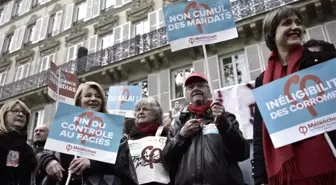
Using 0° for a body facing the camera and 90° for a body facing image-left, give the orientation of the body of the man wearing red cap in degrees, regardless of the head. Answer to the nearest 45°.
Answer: approximately 0°

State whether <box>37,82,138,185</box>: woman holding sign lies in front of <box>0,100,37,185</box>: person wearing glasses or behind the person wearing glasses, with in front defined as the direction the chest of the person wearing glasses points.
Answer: in front

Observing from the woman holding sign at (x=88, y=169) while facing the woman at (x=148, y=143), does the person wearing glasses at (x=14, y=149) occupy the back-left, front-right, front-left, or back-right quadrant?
back-left

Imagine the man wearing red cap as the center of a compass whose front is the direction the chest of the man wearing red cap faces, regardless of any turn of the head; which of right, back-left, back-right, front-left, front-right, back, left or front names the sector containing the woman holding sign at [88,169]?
right

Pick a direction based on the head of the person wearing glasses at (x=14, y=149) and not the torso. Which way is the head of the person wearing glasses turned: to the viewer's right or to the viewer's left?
to the viewer's right

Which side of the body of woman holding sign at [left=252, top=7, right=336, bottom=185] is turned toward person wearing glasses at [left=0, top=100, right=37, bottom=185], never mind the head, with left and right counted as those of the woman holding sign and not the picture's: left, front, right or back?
right

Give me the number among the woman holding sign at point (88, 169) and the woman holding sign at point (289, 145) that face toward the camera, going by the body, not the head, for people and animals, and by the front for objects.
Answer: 2

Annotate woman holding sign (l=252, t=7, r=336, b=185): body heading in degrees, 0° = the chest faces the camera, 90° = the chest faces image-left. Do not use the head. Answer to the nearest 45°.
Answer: approximately 0°

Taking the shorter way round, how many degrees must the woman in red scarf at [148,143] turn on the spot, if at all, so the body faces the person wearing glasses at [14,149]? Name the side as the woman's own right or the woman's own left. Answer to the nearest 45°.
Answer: approximately 45° to the woman's own right
